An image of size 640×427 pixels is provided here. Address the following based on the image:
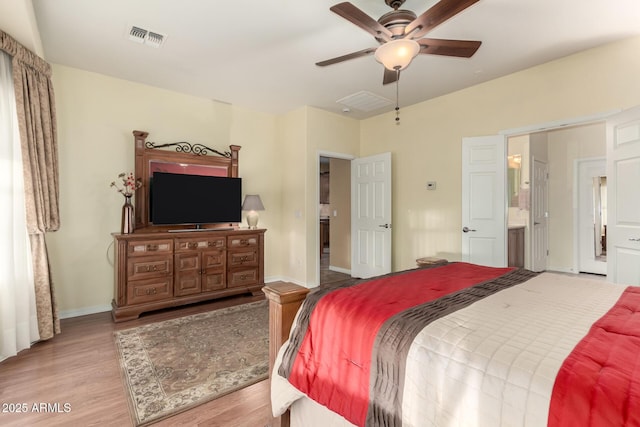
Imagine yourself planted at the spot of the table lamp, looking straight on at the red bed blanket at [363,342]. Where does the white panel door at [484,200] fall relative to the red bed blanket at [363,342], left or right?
left

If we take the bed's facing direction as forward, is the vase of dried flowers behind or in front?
in front

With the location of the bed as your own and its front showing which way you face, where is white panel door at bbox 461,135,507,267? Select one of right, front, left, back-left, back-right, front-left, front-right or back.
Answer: front-right

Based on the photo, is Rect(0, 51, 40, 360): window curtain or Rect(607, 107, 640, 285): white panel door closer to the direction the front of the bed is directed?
the window curtain

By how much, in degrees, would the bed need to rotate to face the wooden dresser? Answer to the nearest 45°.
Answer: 0° — it already faces it

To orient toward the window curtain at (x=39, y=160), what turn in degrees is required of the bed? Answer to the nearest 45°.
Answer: approximately 45° to its left

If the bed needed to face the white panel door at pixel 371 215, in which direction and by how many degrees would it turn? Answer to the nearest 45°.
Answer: approximately 45° to its right

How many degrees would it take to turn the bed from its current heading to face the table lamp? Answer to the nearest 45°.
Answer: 0° — it already faces it

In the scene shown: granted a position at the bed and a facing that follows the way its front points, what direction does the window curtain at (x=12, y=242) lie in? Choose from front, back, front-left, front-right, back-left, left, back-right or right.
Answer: front-left

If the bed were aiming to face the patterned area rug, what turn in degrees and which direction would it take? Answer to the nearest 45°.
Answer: approximately 45° to its left

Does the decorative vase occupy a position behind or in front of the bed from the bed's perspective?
in front

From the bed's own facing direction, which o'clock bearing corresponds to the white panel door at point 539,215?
The white panel door is roughly at 2 o'clock from the bed.

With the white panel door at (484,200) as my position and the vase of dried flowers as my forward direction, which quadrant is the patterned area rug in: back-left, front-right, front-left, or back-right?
front-left

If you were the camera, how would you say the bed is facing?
facing away from the viewer and to the left of the viewer
